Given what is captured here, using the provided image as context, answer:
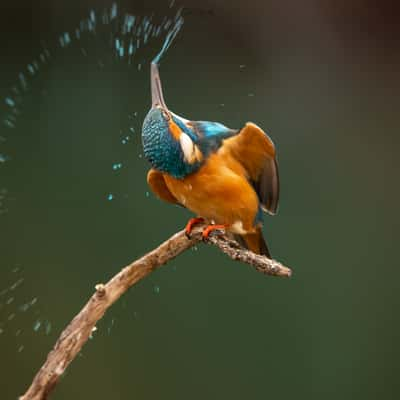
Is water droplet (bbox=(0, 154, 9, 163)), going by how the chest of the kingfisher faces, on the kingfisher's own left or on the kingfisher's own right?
on the kingfisher's own right

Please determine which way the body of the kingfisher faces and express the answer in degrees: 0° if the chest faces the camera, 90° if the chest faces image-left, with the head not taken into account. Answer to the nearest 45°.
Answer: approximately 45°

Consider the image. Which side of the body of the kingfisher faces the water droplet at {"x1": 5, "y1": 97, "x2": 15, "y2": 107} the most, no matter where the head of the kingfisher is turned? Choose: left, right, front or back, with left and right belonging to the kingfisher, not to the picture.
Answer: right

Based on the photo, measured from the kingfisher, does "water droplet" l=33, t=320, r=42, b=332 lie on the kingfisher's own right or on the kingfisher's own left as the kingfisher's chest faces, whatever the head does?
on the kingfisher's own right
